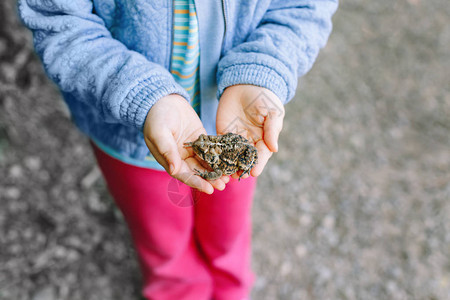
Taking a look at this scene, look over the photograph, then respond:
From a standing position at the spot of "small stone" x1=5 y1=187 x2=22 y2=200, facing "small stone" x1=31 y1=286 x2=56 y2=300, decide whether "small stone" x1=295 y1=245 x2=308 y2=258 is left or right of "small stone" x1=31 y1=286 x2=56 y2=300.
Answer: left

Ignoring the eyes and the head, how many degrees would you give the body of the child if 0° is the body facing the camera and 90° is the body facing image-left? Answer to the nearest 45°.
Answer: approximately 0°

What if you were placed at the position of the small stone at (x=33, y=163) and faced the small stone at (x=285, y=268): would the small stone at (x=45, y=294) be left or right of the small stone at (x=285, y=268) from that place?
right
